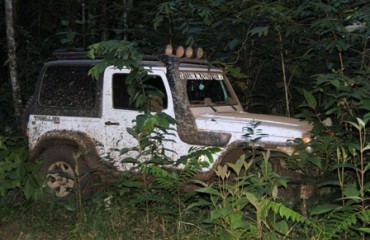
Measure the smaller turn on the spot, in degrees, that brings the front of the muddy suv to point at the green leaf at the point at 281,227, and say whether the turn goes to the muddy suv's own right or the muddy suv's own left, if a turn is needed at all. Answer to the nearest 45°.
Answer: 0° — it already faces it

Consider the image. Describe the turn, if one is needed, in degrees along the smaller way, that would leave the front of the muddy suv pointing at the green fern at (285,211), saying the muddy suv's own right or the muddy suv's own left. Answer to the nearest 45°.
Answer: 0° — it already faces it

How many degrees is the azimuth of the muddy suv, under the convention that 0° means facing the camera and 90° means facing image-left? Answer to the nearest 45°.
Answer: approximately 315°

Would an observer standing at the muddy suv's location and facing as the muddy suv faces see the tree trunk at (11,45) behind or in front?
behind
